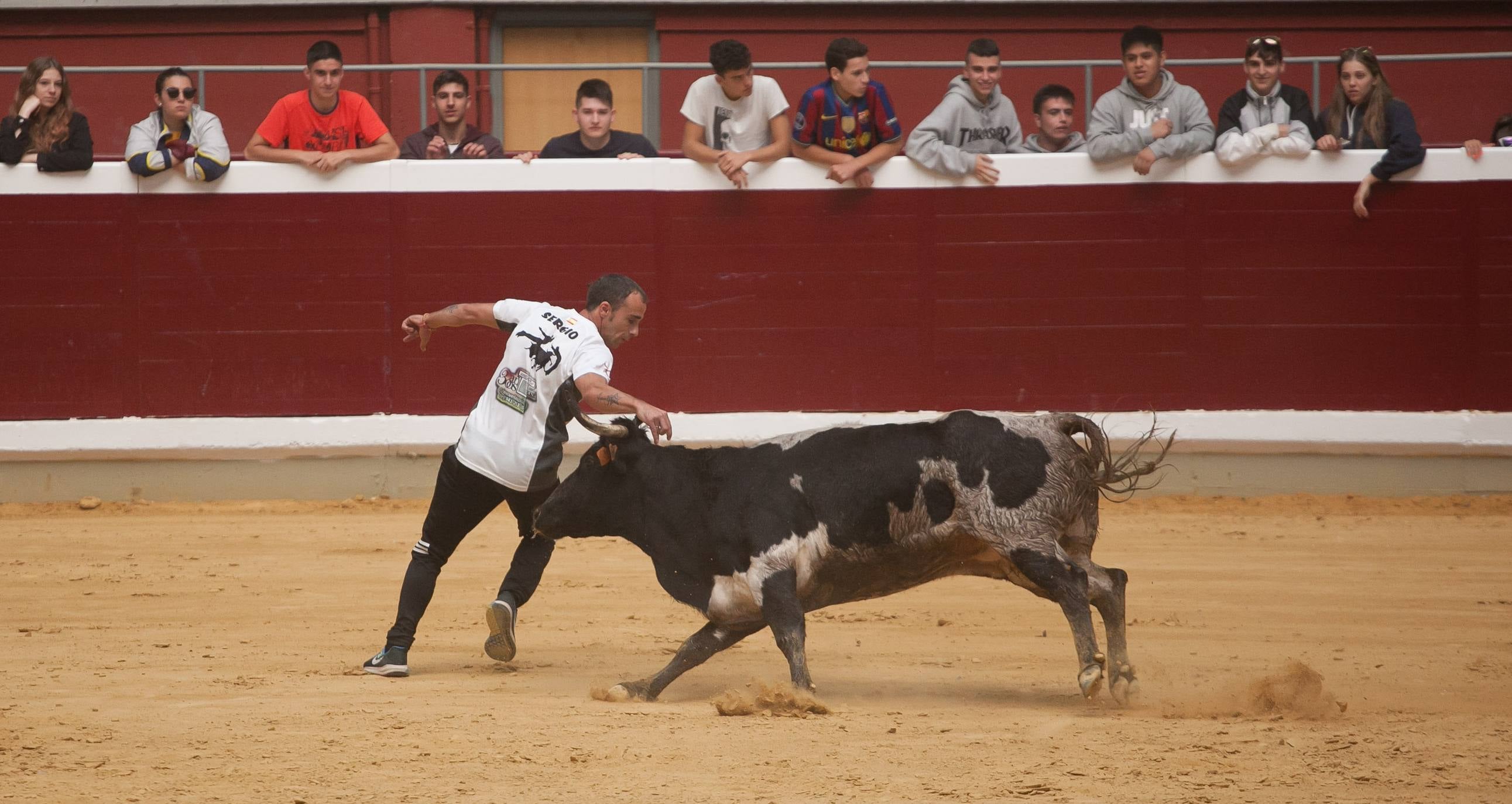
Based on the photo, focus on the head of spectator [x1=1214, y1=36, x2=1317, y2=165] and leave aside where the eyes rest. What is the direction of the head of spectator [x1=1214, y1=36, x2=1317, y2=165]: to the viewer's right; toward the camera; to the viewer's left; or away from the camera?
toward the camera

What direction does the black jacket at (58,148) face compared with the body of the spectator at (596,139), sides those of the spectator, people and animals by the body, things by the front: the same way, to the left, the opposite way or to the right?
the same way

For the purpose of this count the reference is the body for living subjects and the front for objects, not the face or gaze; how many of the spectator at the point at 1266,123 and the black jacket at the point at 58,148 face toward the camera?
2

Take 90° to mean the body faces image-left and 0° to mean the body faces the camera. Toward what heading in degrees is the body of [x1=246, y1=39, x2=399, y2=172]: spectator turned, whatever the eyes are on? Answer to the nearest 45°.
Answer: approximately 0°

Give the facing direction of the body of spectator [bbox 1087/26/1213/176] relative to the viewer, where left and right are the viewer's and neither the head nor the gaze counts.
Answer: facing the viewer

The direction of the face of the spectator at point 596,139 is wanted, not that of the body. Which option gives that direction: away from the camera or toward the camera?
toward the camera

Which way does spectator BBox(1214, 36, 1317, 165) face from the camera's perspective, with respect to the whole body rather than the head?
toward the camera

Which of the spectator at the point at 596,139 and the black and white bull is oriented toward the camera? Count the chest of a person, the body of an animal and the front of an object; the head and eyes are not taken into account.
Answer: the spectator

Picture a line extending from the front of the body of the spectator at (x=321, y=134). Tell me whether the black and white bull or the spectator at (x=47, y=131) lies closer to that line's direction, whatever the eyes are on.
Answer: the black and white bull

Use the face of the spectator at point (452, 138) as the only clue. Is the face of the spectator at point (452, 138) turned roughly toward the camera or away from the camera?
toward the camera

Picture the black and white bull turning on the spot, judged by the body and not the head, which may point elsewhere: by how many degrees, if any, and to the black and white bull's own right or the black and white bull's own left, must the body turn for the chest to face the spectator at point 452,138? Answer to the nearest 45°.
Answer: approximately 45° to the black and white bull's own right

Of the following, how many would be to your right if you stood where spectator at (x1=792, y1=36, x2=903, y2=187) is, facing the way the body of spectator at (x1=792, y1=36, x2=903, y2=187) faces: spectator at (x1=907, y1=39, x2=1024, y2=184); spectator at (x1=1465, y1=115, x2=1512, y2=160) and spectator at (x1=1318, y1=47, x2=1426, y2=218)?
0

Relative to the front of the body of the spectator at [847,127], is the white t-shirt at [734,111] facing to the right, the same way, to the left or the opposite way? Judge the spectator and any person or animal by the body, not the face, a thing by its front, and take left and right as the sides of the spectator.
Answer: the same way

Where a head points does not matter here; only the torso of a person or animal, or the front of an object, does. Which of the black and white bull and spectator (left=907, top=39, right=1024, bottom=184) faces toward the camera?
the spectator

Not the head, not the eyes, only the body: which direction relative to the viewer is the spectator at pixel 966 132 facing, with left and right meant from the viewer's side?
facing the viewer

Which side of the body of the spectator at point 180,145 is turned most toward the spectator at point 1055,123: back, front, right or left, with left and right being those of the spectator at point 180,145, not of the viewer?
left

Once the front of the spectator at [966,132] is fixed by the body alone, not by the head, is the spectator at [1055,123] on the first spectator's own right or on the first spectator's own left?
on the first spectator's own left

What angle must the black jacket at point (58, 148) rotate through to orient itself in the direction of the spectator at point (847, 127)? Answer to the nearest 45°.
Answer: approximately 45° to its left

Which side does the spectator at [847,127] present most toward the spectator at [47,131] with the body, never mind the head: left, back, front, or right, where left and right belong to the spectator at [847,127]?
right

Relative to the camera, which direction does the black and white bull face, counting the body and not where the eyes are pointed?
to the viewer's left

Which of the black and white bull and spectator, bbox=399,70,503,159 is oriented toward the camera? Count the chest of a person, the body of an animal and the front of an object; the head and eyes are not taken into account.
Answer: the spectator

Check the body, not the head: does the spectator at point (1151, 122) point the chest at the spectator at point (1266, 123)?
no

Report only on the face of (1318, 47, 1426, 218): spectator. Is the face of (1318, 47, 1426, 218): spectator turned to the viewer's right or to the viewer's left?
to the viewer's left
